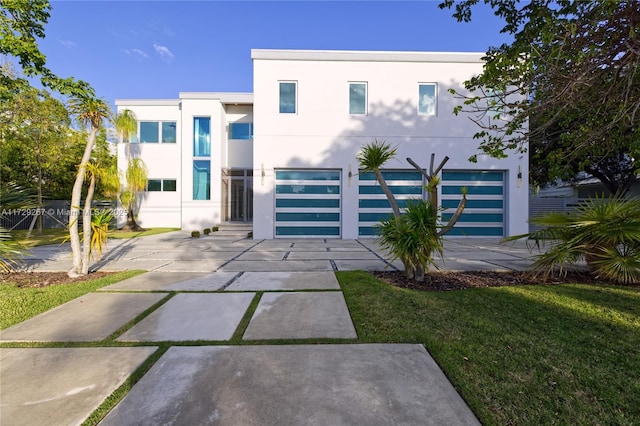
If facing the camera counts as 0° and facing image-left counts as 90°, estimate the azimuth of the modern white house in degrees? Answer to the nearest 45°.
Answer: approximately 0°

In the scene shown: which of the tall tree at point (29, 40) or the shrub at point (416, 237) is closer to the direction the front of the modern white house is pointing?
the shrub

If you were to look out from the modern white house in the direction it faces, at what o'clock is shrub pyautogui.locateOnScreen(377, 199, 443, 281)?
The shrub is roughly at 12 o'clock from the modern white house.

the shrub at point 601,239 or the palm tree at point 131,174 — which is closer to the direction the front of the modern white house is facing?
the shrub

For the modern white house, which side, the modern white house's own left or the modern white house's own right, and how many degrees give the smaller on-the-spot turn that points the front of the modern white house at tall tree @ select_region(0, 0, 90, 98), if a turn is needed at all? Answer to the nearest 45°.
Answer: approximately 45° to the modern white house's own right

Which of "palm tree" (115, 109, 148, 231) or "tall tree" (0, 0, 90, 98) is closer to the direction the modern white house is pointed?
the tall tree

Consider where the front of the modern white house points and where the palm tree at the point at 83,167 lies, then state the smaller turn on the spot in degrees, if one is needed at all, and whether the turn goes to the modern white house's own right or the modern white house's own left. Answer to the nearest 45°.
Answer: approximately 45° to the modern white house's own right
